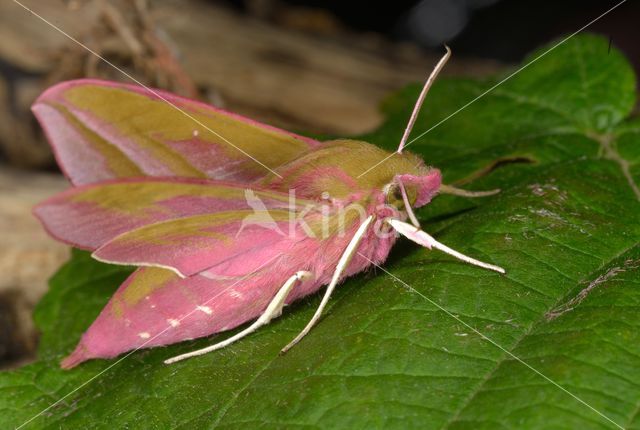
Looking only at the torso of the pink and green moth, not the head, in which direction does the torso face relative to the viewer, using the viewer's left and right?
facing to the right of the viewer
